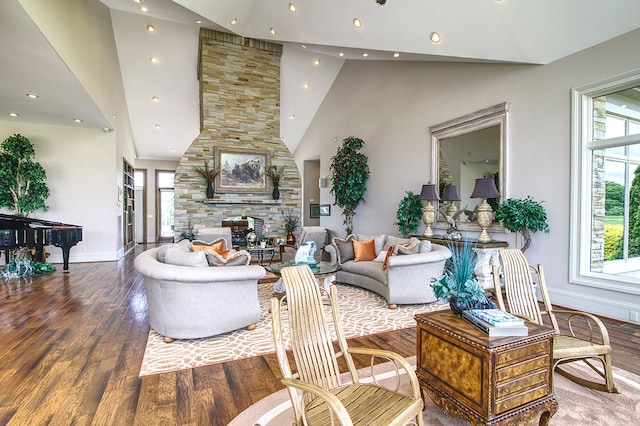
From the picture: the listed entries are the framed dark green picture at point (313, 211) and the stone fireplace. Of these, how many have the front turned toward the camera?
2

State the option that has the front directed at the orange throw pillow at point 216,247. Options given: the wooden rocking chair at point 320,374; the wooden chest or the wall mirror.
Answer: the wall mirror

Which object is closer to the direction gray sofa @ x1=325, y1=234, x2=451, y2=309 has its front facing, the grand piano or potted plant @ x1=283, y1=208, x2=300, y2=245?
the grand piano

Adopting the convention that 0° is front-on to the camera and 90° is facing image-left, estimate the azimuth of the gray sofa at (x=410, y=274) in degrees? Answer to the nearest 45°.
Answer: approximately 45°

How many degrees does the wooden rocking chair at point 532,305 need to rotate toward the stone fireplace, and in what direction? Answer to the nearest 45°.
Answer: approximately 135° to its right

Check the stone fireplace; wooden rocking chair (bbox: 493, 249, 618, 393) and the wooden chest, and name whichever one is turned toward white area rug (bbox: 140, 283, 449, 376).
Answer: the stone fireplace

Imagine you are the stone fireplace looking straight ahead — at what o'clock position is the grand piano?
The grand piano is roughly at 2 o'clock from the stone fireplace.

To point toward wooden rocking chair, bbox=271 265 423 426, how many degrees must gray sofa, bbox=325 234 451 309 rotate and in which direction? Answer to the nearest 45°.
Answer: approximately 45° to its left

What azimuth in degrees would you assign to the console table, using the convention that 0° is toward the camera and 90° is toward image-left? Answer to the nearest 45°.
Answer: approximately 45°

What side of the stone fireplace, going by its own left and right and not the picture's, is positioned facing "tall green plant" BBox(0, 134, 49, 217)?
right
